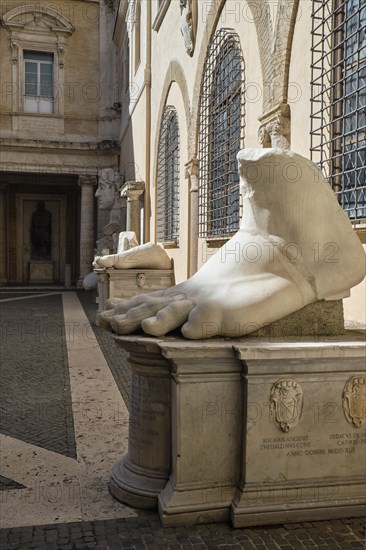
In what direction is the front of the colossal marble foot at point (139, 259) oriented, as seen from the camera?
facing to the left of the viewer

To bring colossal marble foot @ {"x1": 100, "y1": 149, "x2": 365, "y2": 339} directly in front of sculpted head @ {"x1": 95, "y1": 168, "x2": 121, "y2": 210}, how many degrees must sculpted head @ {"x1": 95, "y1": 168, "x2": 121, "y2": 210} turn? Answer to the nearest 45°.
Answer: approximately 90° to its left

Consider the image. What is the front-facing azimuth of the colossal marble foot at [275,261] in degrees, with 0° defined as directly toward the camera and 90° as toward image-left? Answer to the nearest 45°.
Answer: approximately 45°

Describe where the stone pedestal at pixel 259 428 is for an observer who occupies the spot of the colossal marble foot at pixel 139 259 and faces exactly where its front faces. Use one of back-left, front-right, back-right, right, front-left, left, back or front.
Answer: left

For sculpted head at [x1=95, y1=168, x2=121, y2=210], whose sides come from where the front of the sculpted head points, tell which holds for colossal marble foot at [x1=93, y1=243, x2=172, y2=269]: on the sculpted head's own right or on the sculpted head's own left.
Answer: on the sculpted head's own left

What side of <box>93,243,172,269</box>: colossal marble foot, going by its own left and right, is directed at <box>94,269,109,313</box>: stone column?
front

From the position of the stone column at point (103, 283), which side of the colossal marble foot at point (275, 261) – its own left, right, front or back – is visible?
right

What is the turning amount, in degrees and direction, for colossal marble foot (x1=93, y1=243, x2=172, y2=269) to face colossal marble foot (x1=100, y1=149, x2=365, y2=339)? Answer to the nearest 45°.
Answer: approximately 90° to its left
